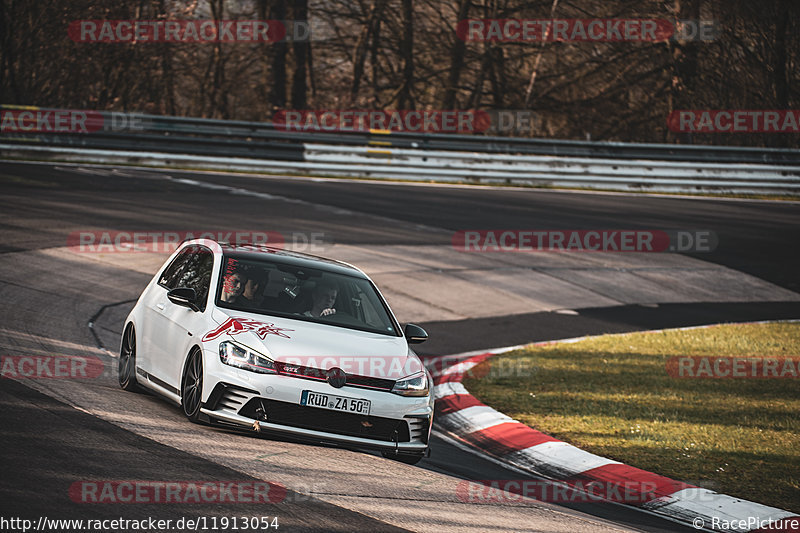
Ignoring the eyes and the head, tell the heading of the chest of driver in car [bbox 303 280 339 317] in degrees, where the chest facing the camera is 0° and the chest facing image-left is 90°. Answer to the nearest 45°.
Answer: approximately 315°

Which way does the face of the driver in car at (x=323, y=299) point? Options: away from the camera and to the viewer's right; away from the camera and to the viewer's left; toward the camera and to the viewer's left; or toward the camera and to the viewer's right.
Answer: toward the camera and to the viewer's right

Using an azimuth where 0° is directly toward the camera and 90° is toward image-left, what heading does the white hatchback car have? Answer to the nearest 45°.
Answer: approximately 315°

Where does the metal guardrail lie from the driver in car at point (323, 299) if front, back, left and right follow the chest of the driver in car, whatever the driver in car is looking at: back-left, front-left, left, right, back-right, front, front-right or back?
back-left

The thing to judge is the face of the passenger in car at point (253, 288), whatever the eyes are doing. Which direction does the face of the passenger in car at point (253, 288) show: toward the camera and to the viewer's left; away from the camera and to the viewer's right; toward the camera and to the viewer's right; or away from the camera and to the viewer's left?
toward the camera and to the viewer's right
